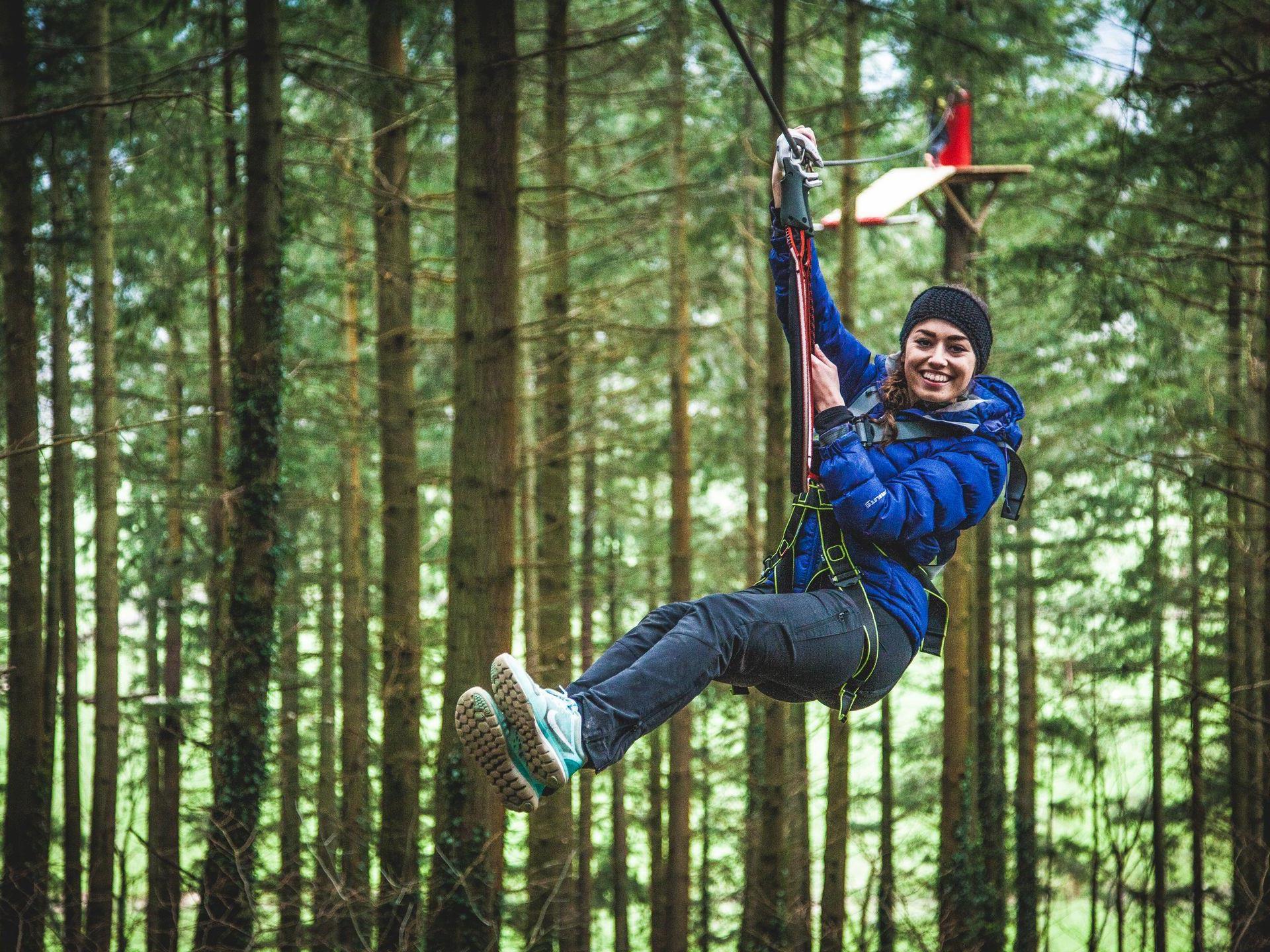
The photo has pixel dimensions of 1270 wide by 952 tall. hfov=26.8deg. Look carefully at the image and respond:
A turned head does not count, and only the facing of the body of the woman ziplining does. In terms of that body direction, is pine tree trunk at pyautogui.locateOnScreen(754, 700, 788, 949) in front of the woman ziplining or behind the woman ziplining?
behind

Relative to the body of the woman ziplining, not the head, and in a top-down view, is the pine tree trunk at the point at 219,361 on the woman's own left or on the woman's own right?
on the woman's own right

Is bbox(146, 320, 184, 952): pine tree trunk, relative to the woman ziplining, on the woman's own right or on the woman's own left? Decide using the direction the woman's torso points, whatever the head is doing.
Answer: on the woman's own right

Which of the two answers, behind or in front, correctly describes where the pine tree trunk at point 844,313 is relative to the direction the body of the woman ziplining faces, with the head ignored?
behind

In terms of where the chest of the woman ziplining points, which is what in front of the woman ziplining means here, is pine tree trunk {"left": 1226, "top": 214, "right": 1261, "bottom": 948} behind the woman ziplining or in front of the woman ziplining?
behind

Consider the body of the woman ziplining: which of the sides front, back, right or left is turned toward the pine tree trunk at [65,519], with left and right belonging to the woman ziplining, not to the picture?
right

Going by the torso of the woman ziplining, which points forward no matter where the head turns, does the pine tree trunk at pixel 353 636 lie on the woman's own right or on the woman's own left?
on the woman's own right

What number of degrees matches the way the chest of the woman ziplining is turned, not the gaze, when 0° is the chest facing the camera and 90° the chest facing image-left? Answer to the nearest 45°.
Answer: approximately 45°

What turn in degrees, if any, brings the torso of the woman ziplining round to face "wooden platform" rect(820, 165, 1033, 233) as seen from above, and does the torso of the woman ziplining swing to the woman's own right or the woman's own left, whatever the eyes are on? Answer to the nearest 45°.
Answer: approximately 135° to the woman's own right

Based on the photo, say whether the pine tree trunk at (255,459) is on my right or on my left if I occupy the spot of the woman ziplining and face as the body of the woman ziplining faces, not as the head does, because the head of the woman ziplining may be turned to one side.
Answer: on my right
